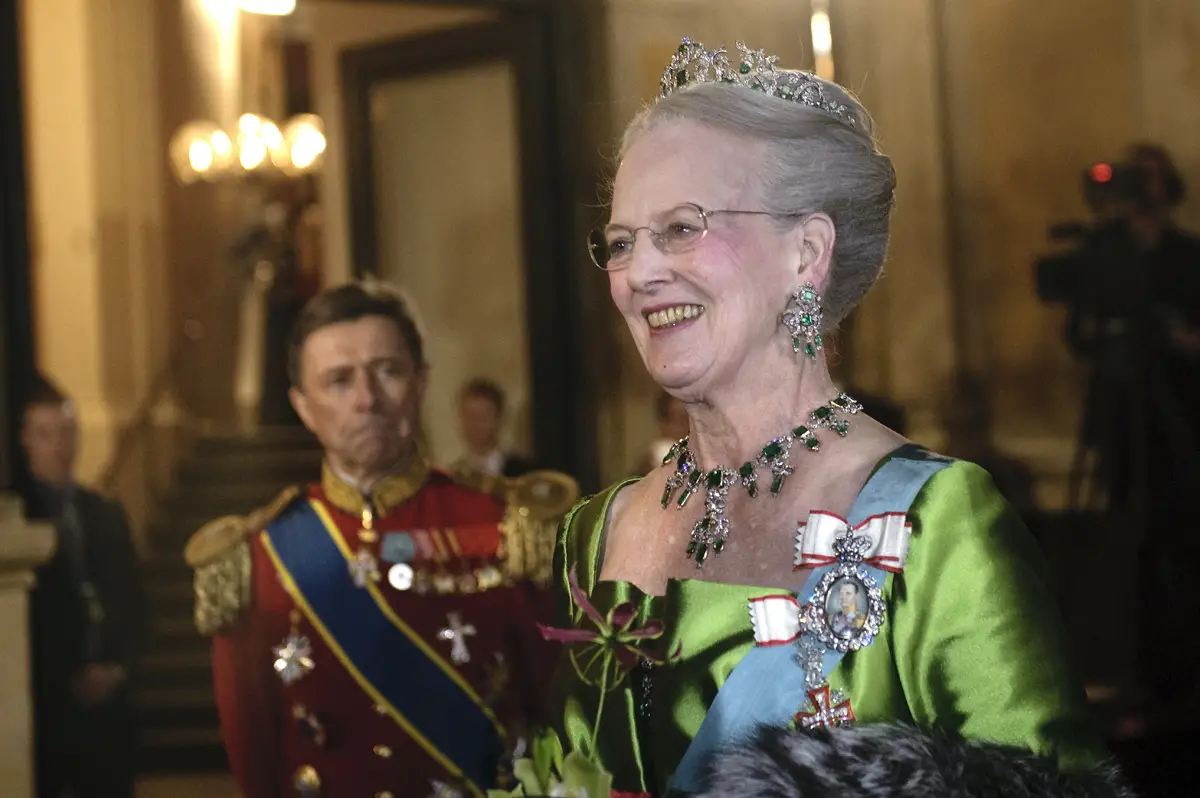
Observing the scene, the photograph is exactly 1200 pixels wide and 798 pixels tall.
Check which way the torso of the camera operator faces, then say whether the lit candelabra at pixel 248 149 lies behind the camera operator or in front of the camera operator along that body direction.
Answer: in front

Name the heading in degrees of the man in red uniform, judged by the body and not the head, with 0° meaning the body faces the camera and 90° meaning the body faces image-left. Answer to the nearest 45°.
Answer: approximately 0°

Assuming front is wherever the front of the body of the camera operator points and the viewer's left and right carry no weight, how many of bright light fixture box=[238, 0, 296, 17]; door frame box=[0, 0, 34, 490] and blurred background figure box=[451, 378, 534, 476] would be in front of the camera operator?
3

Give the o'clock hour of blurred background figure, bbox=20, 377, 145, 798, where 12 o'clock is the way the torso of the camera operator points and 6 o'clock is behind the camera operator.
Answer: The blurred background figure is roughly at 12 o'clock from the camera operator.

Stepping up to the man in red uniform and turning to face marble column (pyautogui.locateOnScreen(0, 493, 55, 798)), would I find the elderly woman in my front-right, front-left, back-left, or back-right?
back-left

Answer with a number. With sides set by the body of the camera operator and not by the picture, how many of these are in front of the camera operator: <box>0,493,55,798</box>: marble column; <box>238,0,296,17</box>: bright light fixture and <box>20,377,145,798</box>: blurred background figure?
3

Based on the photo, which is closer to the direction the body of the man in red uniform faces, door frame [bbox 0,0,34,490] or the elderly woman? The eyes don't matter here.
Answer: the elderly woman

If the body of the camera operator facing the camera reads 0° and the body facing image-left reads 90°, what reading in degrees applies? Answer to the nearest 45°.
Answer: approximately 45°

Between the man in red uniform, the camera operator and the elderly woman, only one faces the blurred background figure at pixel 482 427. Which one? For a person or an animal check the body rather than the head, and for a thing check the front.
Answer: the camera operator

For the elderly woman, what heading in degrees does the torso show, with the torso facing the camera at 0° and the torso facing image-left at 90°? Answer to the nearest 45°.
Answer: approximately 45°

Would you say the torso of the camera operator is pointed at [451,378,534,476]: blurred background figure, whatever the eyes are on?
yes
